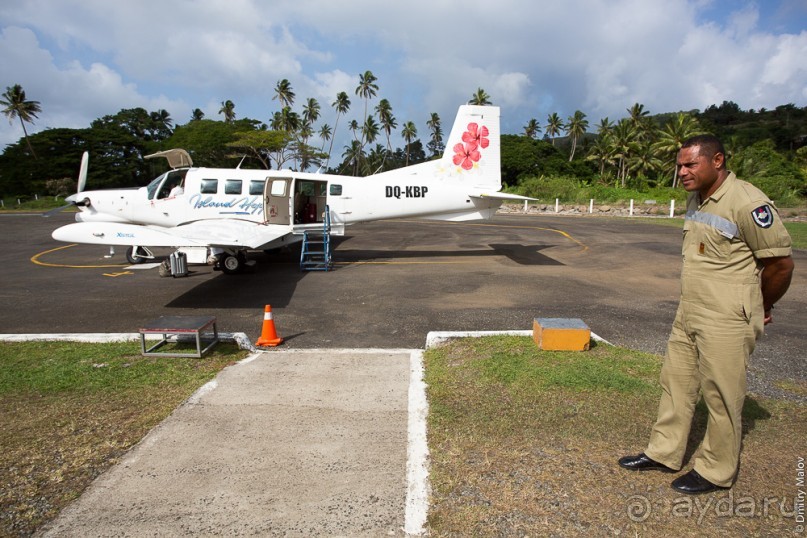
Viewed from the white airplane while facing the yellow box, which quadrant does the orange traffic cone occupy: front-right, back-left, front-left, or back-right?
front-right

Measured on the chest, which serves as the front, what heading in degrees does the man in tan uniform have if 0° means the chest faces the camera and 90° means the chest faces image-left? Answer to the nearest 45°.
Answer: approximately 45°

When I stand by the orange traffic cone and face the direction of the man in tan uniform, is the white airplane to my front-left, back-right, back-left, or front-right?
back-left

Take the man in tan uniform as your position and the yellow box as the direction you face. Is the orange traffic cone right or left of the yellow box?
left

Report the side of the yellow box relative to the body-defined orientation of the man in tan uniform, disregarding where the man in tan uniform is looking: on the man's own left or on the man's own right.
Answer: on the man's own right

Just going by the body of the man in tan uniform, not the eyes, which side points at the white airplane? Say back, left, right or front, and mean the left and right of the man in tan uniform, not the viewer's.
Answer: right

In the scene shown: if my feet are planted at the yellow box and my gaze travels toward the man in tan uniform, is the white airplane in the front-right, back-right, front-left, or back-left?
back-right
